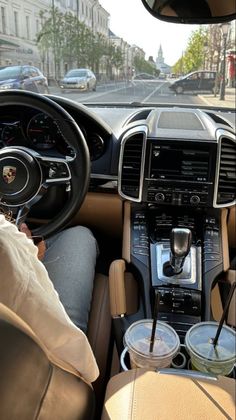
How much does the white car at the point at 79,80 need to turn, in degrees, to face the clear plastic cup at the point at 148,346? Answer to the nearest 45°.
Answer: approximately 45° to its left

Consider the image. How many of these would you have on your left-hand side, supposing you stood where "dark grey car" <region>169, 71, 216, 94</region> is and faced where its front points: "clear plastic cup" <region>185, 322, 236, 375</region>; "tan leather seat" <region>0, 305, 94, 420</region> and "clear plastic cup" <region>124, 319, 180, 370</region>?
3

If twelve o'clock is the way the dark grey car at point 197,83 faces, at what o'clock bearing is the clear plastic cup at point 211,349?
The clear plastic cup is roughly at 9 o'clock from the dark grey car.

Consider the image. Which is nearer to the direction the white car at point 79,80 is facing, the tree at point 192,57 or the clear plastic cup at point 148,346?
the clear plastic cup

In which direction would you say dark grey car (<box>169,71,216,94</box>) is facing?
to the viewer's left

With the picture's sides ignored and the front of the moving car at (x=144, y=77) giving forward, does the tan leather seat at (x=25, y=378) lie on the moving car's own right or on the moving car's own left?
on the moving car's own left

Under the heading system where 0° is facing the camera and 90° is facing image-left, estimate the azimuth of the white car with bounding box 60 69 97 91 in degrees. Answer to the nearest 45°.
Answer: approximately 45°

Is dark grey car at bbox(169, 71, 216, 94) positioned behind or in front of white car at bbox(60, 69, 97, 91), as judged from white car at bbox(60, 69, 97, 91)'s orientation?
behind
